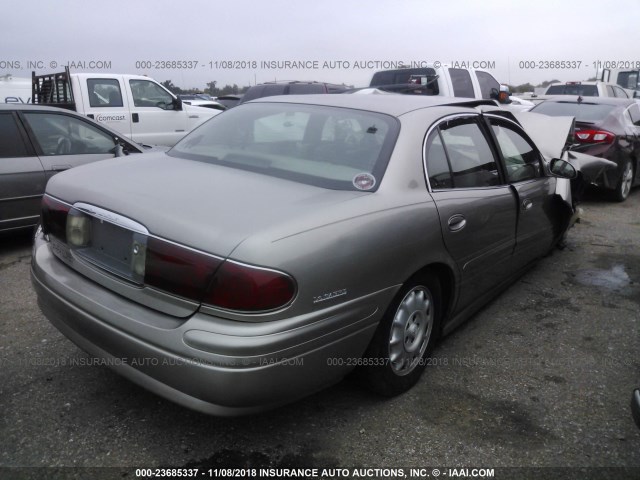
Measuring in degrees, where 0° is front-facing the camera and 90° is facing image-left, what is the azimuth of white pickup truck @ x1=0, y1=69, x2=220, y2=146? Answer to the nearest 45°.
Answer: approximately 270°

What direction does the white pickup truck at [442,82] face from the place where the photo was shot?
facing away from the viewer and to the right of the viewer

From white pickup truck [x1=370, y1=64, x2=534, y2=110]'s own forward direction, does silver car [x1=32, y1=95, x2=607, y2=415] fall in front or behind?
behind

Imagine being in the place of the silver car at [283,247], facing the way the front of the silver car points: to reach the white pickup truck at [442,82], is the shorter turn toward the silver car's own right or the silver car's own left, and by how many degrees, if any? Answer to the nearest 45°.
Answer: approximately 45° to the silver car's own left

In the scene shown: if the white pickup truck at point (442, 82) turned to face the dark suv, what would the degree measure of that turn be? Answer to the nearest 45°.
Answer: approximately 135° to its left

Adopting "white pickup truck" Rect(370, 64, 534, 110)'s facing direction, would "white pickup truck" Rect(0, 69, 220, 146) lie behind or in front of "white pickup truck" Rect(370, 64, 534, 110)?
behind

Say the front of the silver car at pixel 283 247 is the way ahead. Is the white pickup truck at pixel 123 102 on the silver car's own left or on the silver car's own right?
on the silver car's own left

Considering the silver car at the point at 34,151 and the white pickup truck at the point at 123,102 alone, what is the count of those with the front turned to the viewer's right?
2

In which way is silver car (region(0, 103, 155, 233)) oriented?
to the viewer's right

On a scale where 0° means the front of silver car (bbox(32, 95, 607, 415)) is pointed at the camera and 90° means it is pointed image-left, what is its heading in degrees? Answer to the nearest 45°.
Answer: approximately 225°
